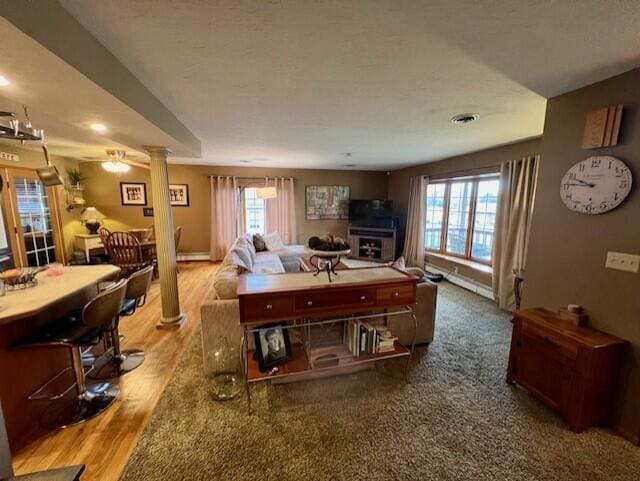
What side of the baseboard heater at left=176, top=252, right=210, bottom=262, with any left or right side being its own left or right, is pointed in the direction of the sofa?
front

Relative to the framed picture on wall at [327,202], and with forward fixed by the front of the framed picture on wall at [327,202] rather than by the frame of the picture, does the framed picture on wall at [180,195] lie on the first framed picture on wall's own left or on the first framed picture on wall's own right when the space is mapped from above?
on the first framed picture on wall's own right

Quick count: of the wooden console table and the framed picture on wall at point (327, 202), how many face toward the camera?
2

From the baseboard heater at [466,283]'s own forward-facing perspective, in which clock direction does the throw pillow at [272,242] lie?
The throw pillow is roughly at 1 o'clock from the baseboard heater.

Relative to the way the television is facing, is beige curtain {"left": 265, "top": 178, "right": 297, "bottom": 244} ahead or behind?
ahead

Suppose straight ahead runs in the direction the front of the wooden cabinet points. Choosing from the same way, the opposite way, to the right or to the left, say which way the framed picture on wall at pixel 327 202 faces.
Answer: to the left

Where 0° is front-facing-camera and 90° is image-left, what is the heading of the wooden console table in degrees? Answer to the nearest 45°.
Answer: approximately 0°

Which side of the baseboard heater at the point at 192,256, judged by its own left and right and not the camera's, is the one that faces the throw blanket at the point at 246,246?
front

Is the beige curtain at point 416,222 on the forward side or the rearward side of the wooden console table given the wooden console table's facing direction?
on the rearward side

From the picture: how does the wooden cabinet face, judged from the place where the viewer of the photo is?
facing the viewer and to the left of the viewer

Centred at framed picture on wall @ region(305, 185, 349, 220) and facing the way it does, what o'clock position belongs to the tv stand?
The tv stand is roughly at 10 o'clock from the framed picture on wall.
